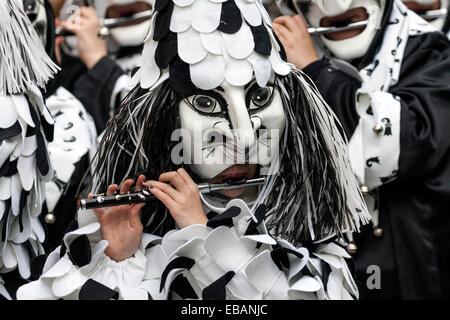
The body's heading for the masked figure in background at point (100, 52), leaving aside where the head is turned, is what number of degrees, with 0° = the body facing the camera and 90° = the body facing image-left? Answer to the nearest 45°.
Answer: approximately 0°

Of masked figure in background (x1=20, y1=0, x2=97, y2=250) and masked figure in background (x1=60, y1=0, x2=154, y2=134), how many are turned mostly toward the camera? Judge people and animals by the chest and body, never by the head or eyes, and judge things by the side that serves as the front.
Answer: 2

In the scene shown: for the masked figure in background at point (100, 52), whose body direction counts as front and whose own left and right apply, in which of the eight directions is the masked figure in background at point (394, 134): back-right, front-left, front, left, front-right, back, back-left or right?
front-left

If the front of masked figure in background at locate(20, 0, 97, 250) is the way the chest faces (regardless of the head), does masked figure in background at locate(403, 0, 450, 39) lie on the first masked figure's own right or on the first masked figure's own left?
on the first masked figure's own left

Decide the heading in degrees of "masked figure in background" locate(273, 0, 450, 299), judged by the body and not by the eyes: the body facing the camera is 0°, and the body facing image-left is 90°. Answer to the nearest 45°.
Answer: approximately 45°

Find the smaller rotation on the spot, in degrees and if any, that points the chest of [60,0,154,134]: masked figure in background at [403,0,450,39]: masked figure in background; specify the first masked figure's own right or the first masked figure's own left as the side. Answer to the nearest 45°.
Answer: approximately 90° to the first masked figure's own left

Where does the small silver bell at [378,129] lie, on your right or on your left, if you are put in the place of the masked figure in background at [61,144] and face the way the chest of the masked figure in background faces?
on your left
